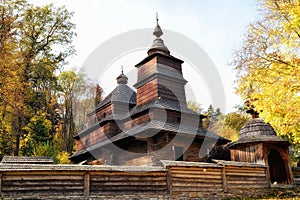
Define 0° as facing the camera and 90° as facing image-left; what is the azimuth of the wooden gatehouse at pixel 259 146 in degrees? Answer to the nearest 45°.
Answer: approximately 315°

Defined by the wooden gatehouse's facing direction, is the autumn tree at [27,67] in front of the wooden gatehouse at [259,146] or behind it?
behind

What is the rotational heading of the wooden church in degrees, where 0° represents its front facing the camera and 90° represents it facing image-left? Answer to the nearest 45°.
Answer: approximately 315°
